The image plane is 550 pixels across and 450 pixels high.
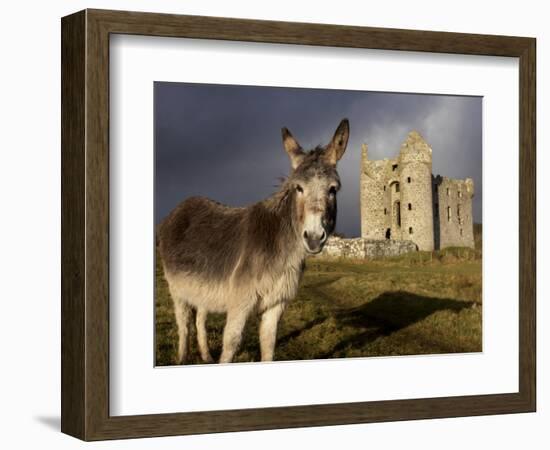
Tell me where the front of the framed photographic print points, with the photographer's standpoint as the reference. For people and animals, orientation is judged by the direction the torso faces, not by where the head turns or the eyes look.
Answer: facing the viewer and to the right of the viewer
